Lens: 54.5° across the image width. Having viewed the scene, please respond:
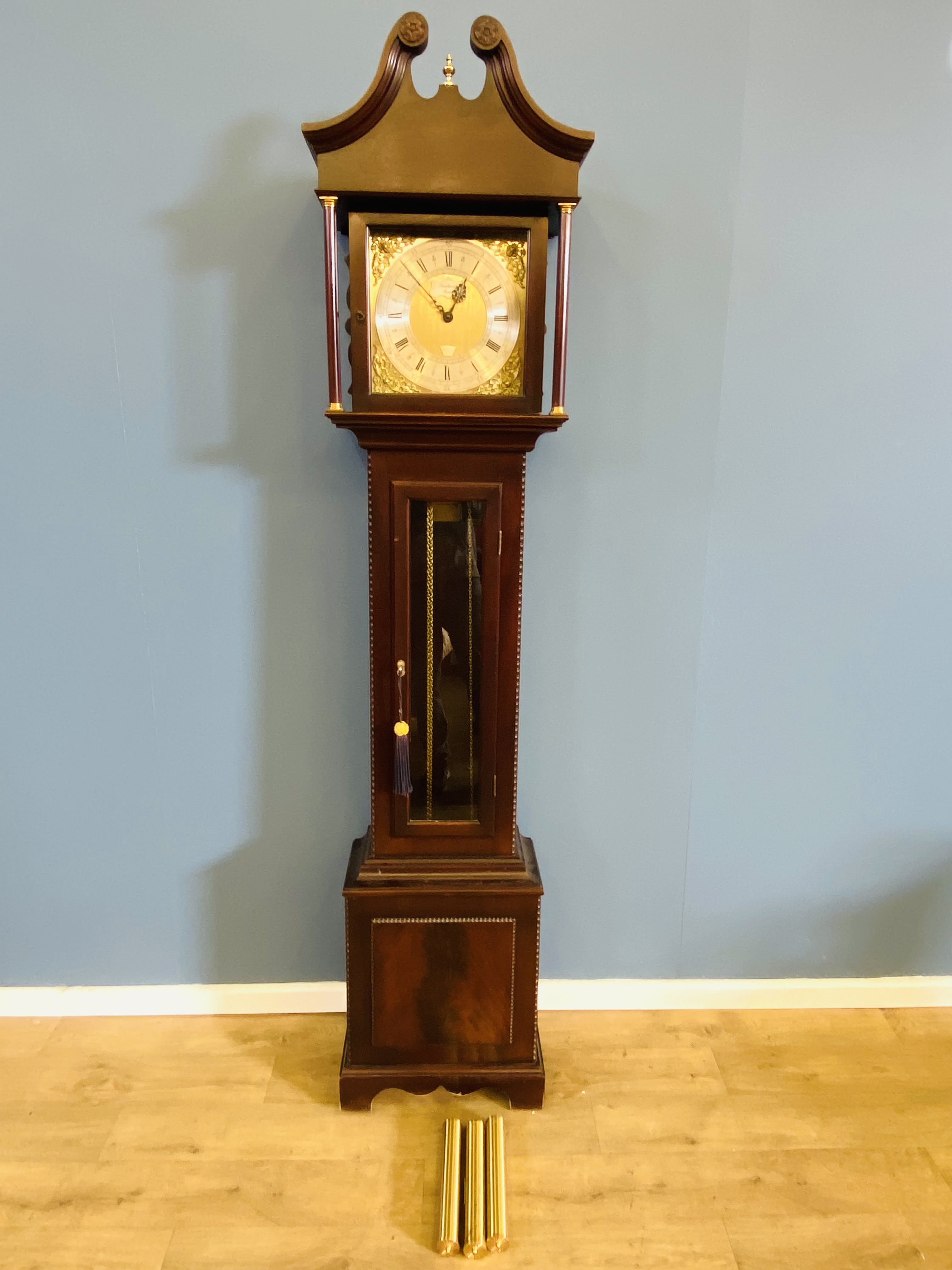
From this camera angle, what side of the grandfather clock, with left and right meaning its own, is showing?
front
